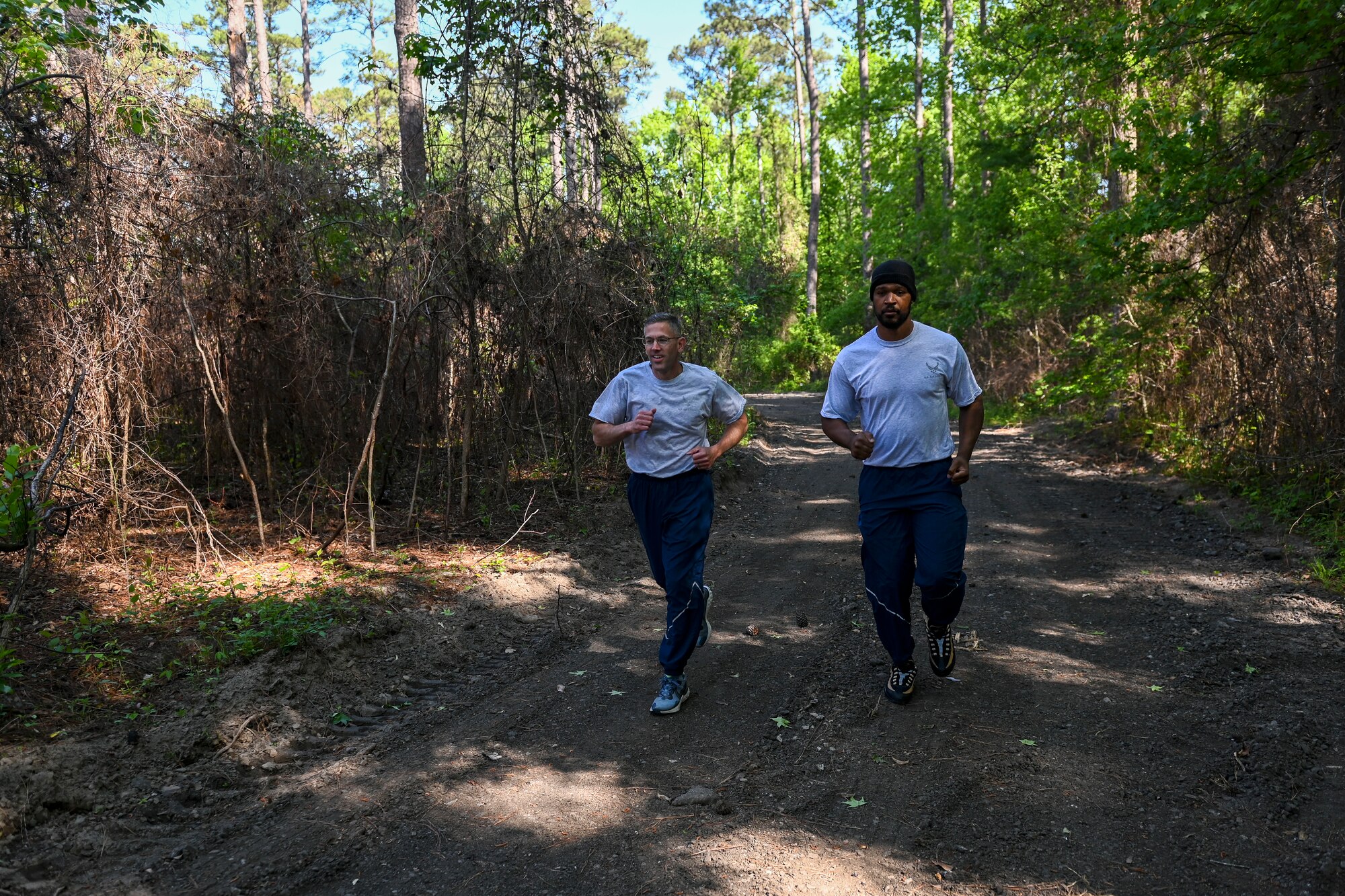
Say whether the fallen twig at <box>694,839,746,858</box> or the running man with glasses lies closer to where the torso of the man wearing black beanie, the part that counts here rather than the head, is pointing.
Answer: the fallen twig

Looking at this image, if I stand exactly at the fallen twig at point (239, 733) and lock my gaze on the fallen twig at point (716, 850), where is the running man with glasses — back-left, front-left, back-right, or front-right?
front-left

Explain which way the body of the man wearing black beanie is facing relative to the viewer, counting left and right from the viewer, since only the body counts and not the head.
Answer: facing the viewer

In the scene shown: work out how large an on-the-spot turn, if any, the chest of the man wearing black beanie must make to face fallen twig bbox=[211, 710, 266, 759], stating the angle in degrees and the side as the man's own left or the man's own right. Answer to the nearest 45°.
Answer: approximately 90° to the man's own right

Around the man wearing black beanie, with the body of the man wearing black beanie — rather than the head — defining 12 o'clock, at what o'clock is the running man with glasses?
The running man with glasses is roughly at 3 o'clock from the man wearing black beanie.

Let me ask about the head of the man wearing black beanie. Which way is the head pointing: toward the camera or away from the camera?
toward the camera

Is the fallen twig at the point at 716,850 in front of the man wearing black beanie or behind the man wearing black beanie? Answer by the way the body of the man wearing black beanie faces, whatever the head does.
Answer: in front

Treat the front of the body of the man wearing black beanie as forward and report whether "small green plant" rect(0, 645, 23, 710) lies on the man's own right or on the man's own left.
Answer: on the man's own right
